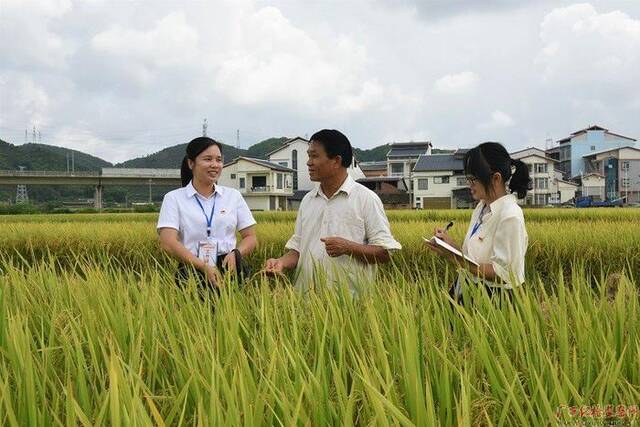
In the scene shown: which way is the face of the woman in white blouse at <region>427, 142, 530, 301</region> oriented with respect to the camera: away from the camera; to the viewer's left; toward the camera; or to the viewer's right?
to the viewer's left

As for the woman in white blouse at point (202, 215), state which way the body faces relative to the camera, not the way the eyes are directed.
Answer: toward the camera

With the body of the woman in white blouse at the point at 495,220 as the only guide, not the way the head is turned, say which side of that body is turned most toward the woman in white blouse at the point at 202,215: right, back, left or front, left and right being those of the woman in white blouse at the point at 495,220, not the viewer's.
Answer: front

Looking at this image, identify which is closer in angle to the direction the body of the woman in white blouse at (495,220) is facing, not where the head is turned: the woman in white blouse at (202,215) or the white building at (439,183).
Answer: the woman in white blouse

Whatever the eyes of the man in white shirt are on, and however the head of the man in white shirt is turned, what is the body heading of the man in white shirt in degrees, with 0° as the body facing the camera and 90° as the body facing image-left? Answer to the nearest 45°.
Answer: approximately 45°

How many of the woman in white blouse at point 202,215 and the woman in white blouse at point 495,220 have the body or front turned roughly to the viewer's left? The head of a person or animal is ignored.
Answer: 1

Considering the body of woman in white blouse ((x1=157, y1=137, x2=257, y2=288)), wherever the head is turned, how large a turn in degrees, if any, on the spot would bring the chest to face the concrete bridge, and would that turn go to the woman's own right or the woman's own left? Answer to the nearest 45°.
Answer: approximately 180°

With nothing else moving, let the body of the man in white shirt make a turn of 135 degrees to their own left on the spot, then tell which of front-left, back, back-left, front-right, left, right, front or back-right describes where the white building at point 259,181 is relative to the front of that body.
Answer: left

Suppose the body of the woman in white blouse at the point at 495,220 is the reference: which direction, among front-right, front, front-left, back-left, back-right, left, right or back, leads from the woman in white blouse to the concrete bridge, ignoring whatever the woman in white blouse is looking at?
front-right

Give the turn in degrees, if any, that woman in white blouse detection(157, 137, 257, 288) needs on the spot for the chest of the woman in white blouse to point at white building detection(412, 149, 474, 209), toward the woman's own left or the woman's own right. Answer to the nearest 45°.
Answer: approximately 135° to the woman's own left

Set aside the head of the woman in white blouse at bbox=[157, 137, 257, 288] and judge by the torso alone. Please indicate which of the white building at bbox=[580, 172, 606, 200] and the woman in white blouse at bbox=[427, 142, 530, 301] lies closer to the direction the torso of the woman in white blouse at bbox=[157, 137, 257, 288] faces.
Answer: the woman in white blouse

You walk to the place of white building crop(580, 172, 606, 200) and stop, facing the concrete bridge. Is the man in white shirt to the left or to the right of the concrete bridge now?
left

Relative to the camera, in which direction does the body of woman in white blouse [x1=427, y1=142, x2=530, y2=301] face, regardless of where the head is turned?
to the viewer's left
